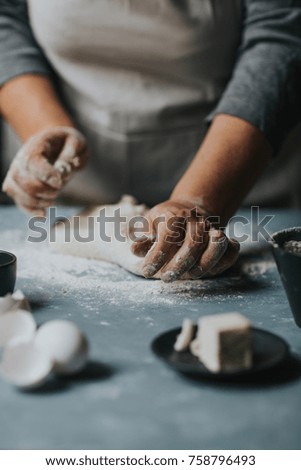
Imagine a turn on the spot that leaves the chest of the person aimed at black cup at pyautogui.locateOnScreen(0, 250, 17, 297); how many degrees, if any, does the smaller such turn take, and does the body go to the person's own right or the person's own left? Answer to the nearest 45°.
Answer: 0° — they already face it

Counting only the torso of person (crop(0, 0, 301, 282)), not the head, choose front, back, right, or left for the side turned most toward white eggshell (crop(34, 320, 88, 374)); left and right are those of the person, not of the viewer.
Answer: front

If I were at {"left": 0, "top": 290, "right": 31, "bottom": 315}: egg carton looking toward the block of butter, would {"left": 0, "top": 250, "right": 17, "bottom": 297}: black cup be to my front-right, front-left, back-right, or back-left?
back-left

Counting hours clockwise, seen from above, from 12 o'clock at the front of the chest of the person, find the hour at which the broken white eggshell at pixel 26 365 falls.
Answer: The broken white eggshell is roughly at 12 o'clock from the person.

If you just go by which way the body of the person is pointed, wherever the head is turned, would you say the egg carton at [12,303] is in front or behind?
in front

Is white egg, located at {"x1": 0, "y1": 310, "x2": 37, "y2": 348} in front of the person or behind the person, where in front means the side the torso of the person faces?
in front

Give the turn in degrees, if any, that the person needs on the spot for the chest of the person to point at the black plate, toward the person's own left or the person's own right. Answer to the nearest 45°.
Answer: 0° — they already face it

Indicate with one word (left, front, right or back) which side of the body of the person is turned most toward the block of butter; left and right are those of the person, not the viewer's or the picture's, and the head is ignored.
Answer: front

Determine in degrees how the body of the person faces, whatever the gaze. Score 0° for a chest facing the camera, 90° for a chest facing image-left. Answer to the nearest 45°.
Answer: approximately 0°
